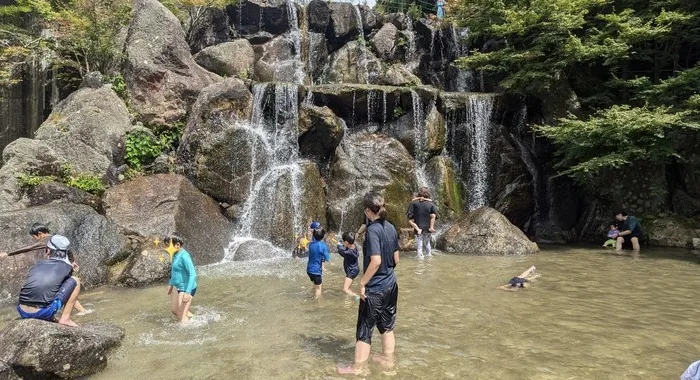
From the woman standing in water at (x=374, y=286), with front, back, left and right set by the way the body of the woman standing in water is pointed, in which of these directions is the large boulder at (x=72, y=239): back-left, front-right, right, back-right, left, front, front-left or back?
front

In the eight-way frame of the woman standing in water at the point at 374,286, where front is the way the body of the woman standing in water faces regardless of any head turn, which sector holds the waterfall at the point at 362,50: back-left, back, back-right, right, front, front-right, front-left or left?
front-right

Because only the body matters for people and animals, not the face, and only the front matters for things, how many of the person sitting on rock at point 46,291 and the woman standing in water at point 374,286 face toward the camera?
0

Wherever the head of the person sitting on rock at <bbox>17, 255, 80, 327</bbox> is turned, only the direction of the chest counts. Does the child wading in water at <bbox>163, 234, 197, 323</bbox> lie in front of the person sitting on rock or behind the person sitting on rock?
in front

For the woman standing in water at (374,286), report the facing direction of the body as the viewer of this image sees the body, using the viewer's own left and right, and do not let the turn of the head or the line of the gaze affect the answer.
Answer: facing away from the viewer and to the left of the viewer

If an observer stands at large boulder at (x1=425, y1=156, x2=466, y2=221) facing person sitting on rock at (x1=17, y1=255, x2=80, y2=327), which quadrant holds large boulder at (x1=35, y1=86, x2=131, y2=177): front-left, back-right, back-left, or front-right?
front-right

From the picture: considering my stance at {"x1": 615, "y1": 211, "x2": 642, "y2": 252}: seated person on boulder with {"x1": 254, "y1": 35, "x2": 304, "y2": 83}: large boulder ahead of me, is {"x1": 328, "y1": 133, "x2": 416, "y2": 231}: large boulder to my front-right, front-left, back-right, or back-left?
front-left

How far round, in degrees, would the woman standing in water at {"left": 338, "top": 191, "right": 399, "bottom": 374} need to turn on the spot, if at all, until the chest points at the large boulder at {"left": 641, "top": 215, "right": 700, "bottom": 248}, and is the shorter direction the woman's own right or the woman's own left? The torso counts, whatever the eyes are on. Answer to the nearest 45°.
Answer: approximately 90° to the woman's own right

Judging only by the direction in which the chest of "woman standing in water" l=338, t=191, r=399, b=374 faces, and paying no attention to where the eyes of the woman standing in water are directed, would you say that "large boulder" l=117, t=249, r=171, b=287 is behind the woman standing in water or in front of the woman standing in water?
in front
